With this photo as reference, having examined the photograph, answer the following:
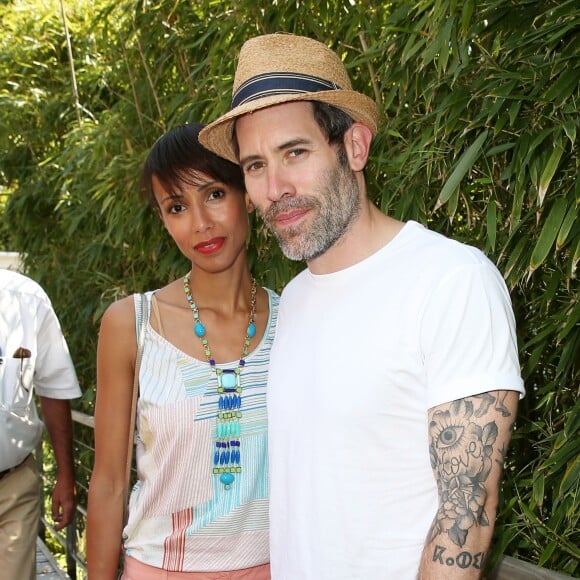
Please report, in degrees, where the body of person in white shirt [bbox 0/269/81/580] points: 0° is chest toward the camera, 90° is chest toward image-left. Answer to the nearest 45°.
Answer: approximately 0°
